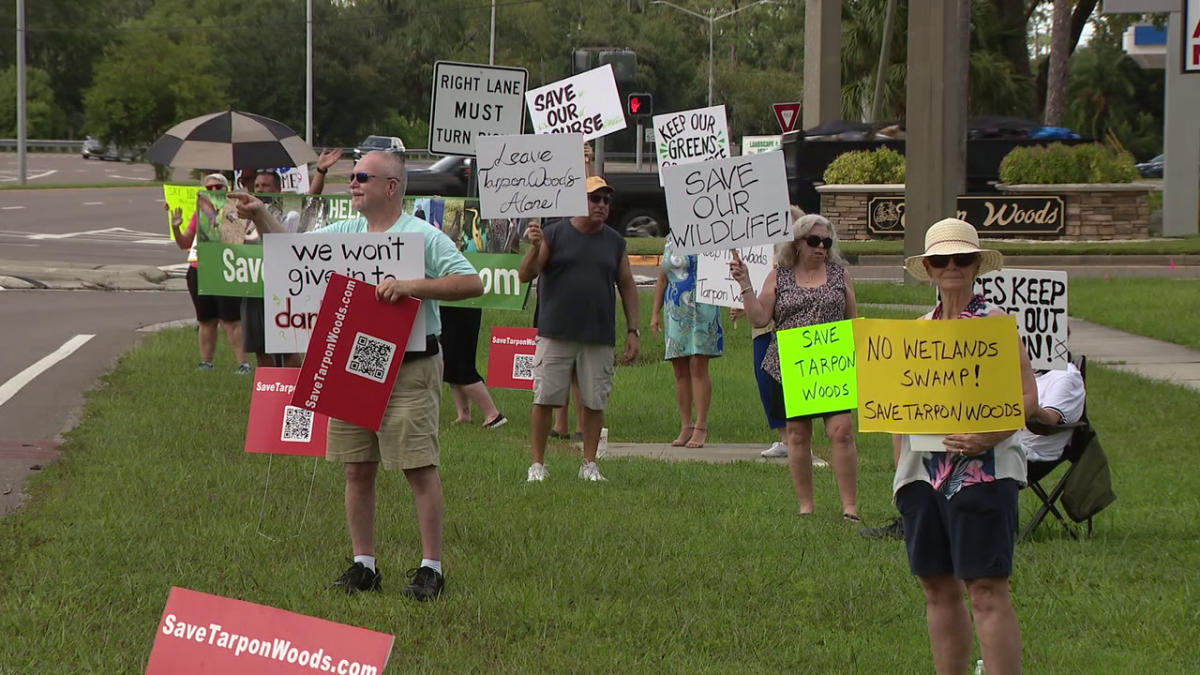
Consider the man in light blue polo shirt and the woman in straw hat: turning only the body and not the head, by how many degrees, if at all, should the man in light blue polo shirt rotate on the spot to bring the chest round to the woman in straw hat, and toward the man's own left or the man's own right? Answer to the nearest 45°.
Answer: approximately 90° to the man's own left

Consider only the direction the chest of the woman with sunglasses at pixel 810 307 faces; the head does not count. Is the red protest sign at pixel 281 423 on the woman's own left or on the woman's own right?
on the woman's own right

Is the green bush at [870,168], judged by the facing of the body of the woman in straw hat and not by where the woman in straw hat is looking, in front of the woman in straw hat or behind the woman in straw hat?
behind

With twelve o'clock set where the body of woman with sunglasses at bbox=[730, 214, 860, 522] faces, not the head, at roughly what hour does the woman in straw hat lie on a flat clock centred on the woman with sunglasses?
The woman in straw hat is roughly at 12 o'clock from the woman with sunglasses.

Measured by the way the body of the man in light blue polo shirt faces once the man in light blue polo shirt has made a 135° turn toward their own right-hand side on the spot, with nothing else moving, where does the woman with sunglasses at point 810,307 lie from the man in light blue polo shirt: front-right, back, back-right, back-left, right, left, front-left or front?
front-right

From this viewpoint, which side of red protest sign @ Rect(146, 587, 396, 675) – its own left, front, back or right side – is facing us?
front

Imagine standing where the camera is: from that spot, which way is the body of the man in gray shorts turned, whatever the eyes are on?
toward the camera

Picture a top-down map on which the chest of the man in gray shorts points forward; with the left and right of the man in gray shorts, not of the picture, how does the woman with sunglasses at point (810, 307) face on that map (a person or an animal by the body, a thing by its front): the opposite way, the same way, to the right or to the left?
the same way

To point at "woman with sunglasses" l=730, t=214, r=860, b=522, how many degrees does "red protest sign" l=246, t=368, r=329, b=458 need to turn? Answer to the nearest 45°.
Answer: approximately 90° to its left

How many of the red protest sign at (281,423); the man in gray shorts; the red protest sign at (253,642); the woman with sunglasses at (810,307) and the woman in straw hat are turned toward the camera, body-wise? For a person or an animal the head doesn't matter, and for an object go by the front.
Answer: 5

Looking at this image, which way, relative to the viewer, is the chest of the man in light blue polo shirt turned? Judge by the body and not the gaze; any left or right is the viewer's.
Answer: facing the viewer and to the left of the viewer

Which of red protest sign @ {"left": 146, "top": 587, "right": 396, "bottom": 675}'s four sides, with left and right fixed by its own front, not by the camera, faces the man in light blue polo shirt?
back

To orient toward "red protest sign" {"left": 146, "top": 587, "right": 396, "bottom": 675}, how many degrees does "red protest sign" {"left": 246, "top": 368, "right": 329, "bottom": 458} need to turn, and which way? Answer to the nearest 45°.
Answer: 0° — it already faces it

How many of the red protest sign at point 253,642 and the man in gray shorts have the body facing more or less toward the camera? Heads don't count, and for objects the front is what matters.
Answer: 2

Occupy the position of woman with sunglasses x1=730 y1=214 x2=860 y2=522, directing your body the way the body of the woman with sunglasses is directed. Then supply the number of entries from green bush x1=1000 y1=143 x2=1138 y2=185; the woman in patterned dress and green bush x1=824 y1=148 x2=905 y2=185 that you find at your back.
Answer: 3

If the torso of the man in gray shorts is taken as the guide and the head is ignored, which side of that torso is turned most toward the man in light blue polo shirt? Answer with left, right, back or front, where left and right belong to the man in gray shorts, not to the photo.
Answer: front

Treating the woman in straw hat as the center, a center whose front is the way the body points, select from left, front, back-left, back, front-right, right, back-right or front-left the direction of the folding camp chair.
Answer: back
